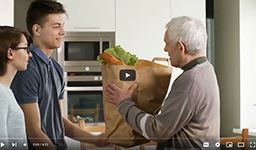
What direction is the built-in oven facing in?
toward the camera

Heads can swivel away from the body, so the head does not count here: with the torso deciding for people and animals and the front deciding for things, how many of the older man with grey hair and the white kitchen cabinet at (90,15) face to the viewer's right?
0

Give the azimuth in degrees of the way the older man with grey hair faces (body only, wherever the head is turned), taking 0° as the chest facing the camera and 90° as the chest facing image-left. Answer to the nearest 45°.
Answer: approximately 135°

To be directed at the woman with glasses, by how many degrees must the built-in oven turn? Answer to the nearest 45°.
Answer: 0° — it already faces them

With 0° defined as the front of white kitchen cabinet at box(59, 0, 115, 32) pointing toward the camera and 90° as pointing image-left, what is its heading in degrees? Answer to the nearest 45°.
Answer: approximately 0°

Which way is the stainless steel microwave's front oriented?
toward the camera

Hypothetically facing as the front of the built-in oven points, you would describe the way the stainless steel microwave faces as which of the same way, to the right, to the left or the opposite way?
the same way

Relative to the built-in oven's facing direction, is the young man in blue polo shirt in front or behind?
in front

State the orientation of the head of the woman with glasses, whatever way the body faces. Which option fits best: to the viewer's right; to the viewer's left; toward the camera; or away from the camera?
to the viewer's right

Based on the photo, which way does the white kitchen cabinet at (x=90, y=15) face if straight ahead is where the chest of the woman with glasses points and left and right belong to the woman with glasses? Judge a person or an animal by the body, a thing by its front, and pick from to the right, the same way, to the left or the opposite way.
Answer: to the right

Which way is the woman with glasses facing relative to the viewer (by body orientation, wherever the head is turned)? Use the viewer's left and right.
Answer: facing to the right of the viewer

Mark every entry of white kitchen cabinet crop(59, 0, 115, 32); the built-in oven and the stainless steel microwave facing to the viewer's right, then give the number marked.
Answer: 0

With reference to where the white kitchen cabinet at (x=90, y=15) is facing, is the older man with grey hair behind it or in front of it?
in front

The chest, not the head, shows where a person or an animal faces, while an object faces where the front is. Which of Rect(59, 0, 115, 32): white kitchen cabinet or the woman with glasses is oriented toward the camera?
the white kitchen cabinet
